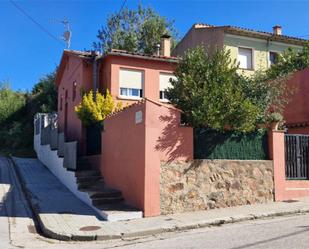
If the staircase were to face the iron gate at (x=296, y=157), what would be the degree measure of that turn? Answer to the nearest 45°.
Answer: approximately 45° to its left

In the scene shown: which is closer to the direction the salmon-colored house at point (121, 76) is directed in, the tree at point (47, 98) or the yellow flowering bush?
the yellow flowering bush

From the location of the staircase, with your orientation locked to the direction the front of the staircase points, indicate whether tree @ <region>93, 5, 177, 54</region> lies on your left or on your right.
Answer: on your left

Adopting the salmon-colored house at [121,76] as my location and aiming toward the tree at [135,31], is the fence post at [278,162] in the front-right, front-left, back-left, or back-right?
back-right

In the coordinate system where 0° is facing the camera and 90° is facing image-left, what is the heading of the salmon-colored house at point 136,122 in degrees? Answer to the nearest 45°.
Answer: approximately 315°

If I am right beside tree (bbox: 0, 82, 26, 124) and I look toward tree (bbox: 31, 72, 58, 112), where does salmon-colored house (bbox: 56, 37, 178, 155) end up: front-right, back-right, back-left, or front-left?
front-right

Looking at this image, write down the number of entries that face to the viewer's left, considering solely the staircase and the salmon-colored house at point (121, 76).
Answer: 0

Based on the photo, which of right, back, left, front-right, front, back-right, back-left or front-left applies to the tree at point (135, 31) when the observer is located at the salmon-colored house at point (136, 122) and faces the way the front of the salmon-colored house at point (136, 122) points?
back-left

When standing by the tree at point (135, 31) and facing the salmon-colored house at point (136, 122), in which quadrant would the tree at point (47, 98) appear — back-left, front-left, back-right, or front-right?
front-right
